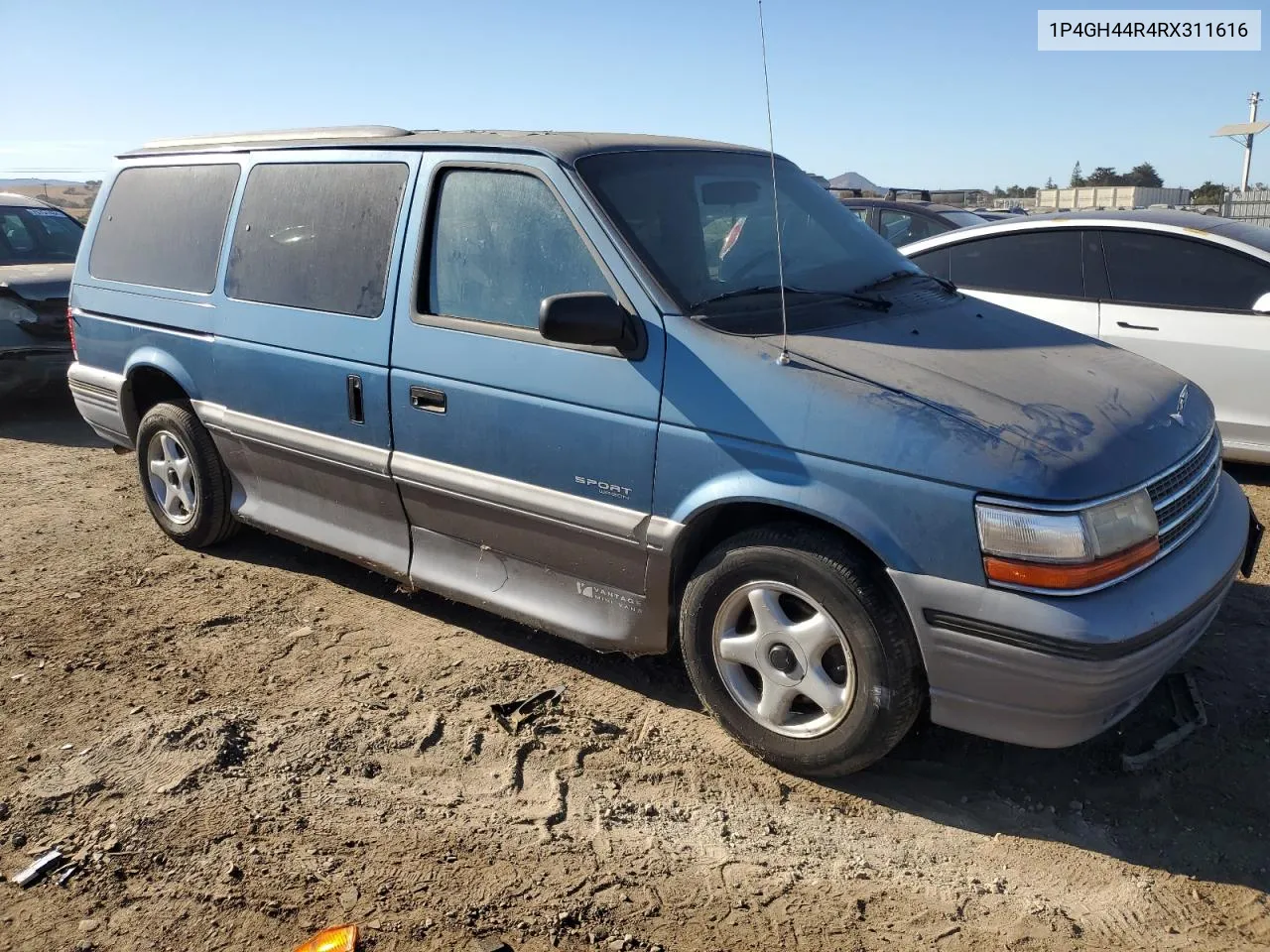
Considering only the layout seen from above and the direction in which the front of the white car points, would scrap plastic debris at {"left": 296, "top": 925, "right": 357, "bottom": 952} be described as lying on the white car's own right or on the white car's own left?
on the white car's own right

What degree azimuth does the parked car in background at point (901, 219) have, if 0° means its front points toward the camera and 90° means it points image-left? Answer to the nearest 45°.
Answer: approximately 315°

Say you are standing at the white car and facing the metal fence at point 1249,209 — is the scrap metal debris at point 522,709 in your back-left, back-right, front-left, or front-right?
back-left

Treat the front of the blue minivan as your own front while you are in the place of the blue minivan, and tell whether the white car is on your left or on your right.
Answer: on your left

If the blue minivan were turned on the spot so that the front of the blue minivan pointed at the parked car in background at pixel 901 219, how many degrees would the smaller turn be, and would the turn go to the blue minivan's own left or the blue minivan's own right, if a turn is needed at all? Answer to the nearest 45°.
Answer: approximately 135° to the blue minivan's own left

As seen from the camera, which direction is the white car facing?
to the viewer's right

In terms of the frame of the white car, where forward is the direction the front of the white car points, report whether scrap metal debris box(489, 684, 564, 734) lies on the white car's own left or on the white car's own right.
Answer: on the white car's own right

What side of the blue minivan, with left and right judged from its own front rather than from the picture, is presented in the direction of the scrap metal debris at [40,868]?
right

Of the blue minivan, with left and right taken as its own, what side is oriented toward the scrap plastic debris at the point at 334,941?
right
